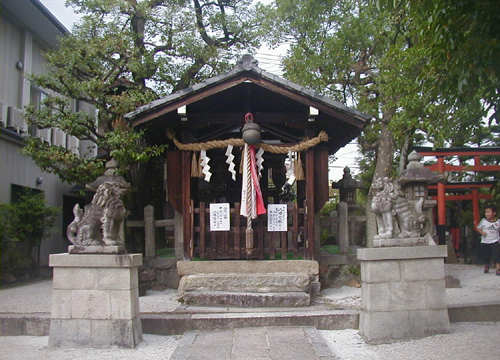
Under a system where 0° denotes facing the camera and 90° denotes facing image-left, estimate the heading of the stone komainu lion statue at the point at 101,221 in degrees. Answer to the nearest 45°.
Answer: approximately 270°

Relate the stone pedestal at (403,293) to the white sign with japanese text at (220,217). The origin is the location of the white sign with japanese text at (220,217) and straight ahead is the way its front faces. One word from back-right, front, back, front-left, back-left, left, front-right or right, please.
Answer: front-left

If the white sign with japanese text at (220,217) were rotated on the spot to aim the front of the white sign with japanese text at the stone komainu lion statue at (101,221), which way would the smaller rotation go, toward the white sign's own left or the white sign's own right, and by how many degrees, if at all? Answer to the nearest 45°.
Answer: approximately 45° to the white sign's own right

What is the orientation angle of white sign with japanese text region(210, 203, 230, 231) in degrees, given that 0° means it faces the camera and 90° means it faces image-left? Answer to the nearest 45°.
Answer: approximately 0°
